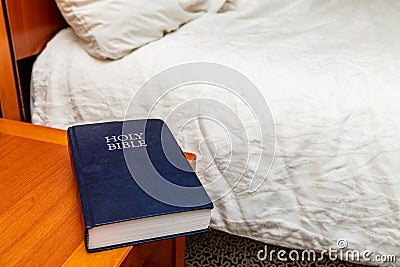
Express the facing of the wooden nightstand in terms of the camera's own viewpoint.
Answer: facing the viewer and to the right of the viewer

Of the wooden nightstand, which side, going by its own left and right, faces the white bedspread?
left
